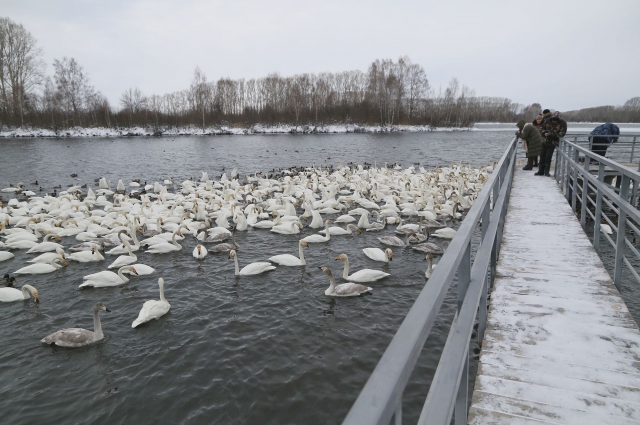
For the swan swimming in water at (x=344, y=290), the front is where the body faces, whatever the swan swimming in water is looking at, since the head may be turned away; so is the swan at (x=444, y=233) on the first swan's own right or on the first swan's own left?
on the first swan's own right

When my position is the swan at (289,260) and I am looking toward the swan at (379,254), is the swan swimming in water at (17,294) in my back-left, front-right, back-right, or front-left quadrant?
back-right

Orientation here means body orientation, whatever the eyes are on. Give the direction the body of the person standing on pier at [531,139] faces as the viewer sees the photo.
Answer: to the viewer's left

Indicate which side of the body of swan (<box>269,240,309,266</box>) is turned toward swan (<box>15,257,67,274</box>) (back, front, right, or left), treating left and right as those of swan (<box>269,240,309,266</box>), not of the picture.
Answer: back

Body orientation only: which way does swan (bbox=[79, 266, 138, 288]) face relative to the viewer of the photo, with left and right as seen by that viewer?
facing to the right of the viewer

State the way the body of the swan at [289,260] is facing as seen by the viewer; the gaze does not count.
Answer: to the viewer's right

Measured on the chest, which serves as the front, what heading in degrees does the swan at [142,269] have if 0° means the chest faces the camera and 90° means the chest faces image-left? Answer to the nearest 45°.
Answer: approximately 90°

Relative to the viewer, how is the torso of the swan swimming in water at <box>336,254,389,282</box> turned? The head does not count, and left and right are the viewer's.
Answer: facing to the left of the viewer

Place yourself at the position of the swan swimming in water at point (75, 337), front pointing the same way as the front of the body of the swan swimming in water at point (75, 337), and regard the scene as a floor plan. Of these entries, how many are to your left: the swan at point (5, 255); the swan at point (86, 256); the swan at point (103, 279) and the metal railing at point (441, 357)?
3

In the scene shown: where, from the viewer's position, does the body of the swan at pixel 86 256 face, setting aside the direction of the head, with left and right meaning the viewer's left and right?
facing to the right of the viewer

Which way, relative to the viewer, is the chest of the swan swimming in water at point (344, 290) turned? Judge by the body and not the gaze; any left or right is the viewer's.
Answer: facing to the left of the viewer
